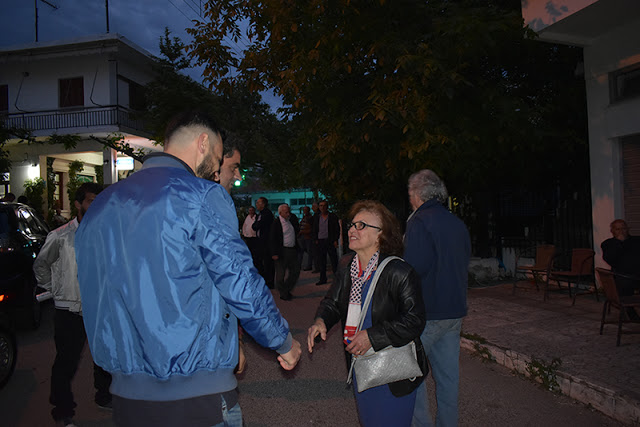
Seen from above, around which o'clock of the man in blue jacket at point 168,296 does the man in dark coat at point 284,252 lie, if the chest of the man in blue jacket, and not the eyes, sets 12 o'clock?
The man in dark coat is roughly at 11 o'clock from the man in blue jacket.

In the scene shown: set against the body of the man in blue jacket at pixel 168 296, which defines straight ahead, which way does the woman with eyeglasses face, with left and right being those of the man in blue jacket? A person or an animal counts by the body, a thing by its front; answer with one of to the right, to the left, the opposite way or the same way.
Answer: the opposite way

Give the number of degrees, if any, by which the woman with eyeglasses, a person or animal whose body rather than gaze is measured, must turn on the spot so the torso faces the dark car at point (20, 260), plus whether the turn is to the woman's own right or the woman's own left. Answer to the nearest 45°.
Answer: approximately 90° to the woman's own right

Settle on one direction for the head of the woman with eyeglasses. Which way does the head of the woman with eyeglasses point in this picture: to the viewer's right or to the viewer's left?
to the viewer's left

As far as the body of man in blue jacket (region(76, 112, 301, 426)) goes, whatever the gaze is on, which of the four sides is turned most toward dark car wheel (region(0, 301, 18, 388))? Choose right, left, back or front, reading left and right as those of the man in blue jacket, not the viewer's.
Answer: left

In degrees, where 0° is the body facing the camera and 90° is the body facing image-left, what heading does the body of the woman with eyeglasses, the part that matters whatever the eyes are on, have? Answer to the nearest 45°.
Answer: approximately 45°

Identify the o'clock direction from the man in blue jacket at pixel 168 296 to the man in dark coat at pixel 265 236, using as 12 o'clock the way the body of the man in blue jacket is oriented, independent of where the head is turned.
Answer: The man in dark coat is roughly at 11 o'clock from the man in blue jacket.

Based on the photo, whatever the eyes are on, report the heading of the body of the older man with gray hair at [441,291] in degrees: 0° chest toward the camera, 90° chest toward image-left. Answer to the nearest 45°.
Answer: approximately 135°

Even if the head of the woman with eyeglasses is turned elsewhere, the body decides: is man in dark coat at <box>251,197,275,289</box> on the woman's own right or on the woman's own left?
on the woman's own right

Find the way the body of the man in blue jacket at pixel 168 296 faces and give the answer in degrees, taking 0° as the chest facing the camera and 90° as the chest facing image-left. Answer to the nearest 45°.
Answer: approximately 225°
